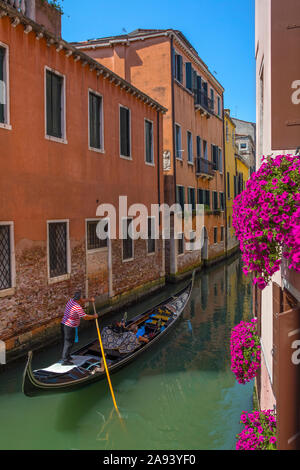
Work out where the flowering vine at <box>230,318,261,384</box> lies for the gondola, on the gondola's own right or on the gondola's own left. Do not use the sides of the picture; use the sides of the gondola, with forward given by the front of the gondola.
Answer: on the gondola's own right

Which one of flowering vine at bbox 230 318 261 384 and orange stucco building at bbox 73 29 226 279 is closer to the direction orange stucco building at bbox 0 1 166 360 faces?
the flowering vine

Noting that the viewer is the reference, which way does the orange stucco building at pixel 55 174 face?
facing the viewer and to the right of the viewer

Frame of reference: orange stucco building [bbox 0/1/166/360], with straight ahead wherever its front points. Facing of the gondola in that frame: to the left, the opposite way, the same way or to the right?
to the left

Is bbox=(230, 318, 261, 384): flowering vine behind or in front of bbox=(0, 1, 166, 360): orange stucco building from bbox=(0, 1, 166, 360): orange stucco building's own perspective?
in front

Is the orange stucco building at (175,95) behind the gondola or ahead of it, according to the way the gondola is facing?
ahead

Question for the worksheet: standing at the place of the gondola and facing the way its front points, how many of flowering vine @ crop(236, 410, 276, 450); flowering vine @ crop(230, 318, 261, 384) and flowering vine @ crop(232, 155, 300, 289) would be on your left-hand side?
0

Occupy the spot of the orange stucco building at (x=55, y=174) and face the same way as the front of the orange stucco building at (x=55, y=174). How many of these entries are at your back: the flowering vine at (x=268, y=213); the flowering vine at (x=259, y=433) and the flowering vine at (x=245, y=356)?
0

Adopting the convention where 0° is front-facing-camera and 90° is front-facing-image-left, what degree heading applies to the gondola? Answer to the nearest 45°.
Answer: approximately 225°

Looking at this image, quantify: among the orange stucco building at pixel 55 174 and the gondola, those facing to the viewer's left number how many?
0

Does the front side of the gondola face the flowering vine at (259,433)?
no

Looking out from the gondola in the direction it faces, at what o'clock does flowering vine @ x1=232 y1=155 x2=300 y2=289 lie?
The flowering vine is roughly at 4 o'clock from the gondola.

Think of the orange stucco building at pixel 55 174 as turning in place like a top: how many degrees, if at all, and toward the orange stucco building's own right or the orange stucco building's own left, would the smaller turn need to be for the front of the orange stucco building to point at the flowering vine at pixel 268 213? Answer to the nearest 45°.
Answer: approximately 45° to the orange stucco building's own right
